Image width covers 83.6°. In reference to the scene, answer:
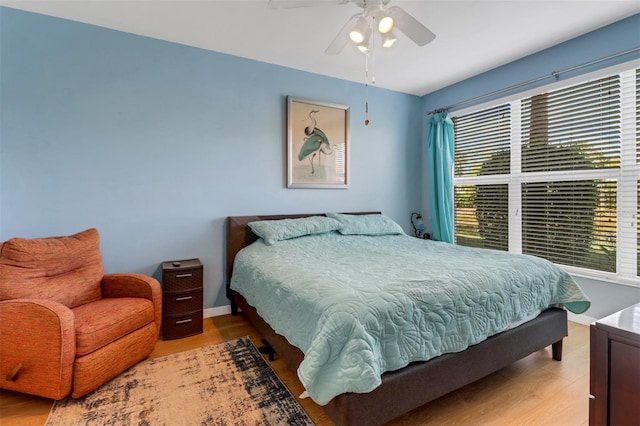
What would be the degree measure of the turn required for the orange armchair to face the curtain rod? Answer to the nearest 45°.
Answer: approximately 45° to its left

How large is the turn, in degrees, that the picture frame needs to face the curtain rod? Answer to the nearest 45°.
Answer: approximately 45° to its left

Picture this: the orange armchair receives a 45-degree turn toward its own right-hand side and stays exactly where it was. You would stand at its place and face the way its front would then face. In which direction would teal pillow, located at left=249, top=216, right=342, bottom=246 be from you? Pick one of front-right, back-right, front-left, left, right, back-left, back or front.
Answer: left

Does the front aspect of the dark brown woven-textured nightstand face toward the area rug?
yes

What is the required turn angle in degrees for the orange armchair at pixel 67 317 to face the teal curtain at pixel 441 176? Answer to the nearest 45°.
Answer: approximately 45° to its left

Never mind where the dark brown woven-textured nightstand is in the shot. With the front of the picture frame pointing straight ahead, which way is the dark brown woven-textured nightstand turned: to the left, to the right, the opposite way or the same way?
the same way

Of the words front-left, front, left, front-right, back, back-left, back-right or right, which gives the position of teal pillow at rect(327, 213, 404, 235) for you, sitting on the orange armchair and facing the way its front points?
front-left

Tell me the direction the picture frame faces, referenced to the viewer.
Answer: facing the viewer and to the right of the viewer

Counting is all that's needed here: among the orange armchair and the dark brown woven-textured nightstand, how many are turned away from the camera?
0

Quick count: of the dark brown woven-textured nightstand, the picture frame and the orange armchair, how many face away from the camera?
0

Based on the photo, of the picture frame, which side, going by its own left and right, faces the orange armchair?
right

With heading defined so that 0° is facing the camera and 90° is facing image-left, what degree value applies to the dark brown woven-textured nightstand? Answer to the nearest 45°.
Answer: approximately 0°

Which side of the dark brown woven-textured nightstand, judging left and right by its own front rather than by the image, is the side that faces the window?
left

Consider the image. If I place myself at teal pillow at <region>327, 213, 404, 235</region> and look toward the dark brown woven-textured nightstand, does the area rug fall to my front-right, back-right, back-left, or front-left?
front-left

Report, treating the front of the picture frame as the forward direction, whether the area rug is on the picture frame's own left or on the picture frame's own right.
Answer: on the picture frame's own right

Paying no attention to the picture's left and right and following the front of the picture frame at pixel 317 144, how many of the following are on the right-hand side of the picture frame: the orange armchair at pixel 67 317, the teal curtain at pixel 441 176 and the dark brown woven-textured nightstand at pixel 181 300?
2
